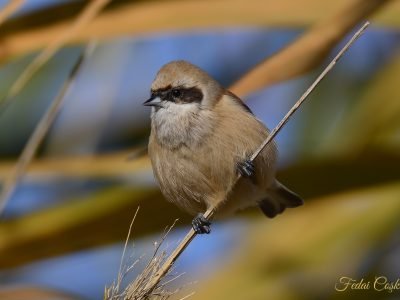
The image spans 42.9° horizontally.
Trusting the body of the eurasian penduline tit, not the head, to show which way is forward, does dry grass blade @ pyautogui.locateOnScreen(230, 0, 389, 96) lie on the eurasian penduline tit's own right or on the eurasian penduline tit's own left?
on the eurasian penduline tit's own left

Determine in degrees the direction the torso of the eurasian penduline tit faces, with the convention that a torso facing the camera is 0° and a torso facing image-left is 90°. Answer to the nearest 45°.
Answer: approximately 45°

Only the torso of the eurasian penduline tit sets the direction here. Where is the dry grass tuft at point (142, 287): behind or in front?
in front
